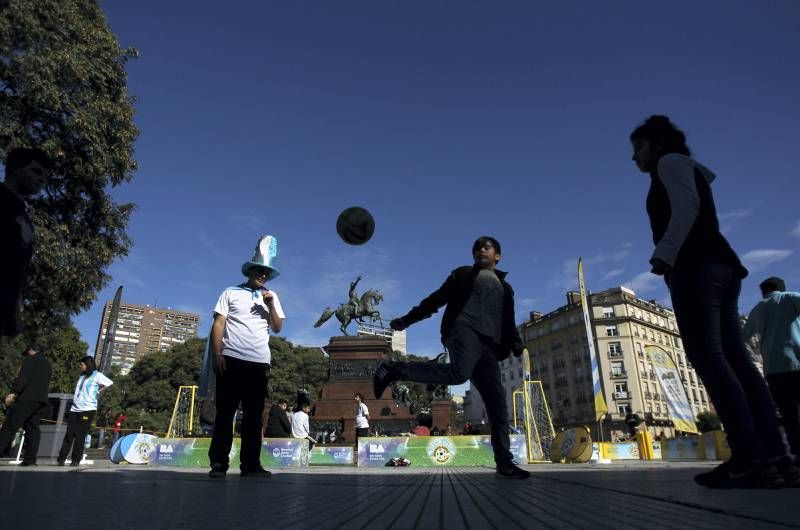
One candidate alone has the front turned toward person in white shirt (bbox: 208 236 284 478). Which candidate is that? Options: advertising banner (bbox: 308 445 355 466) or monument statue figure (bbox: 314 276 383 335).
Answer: the advertising banner

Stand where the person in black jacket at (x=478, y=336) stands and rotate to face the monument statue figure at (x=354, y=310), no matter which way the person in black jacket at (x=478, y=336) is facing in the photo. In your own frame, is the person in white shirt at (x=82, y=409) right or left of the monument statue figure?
left

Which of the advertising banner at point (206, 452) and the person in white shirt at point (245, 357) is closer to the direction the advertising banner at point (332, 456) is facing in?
the person in white shirt

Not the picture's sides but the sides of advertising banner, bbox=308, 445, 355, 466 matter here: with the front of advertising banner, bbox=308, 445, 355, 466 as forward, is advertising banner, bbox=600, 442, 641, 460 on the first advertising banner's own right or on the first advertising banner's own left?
on the first advertising banner's own left

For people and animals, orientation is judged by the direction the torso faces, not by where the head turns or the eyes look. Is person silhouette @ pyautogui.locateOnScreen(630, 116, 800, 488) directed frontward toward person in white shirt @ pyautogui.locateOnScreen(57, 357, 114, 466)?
yes
